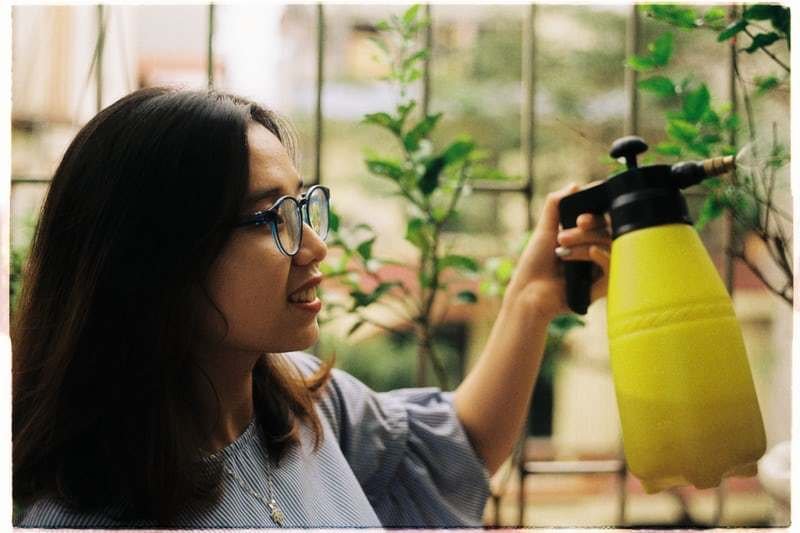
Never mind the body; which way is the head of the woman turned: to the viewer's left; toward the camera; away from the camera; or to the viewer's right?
to the viewer's right

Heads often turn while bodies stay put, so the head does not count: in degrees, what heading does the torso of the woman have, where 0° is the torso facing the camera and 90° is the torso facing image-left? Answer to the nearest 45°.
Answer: approximately 315°
